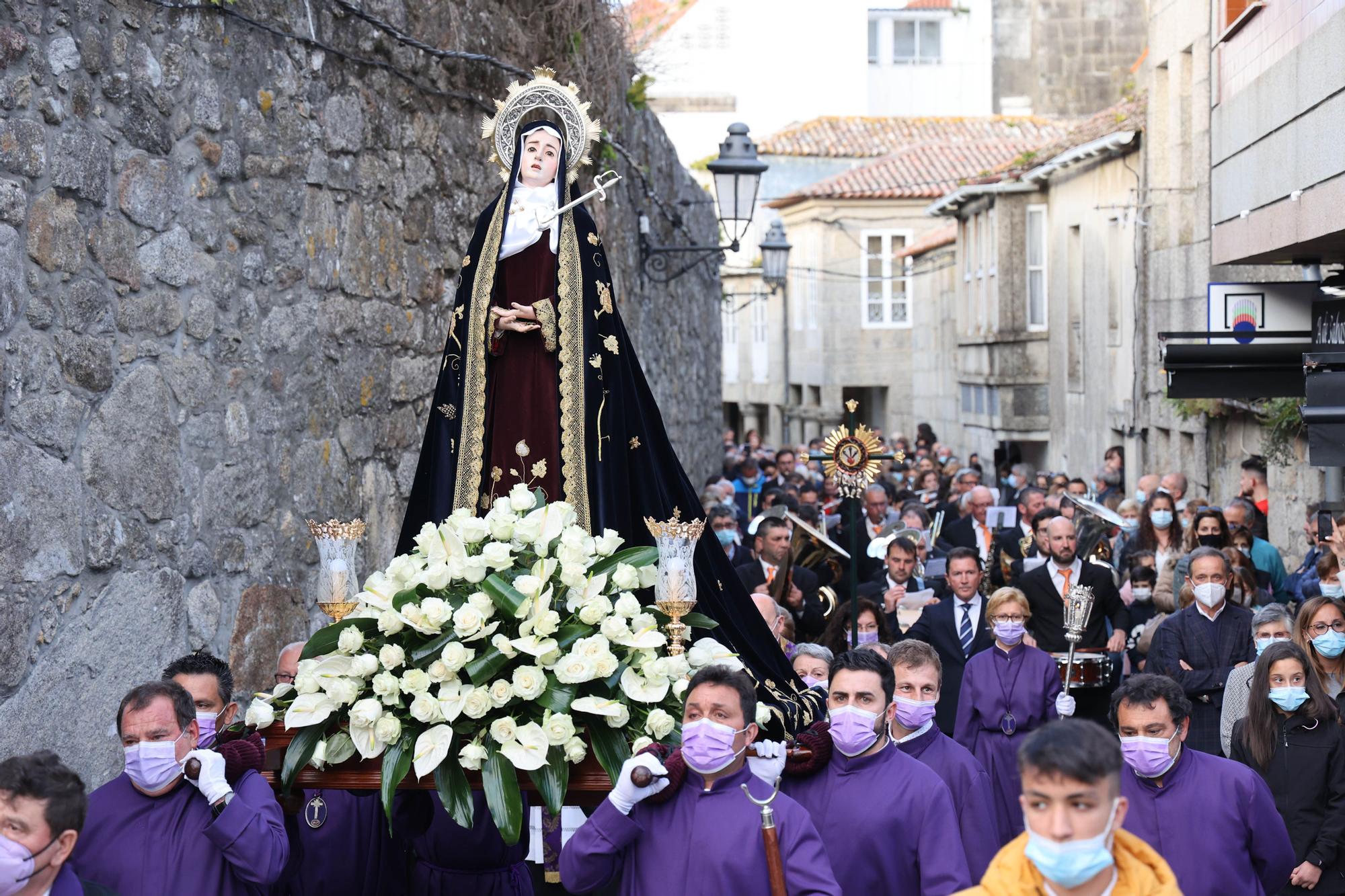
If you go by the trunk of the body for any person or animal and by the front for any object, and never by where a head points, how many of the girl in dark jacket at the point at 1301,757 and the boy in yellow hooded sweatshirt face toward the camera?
2

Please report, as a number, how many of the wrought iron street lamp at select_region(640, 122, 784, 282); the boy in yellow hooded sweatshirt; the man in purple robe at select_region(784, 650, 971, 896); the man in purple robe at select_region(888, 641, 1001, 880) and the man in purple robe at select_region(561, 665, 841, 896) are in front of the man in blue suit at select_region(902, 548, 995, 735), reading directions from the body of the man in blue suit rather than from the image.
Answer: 4

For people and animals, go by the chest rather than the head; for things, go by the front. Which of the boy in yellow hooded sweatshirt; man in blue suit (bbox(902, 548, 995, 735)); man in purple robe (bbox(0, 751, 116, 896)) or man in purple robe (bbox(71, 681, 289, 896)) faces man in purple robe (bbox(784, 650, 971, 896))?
the man in blue suit

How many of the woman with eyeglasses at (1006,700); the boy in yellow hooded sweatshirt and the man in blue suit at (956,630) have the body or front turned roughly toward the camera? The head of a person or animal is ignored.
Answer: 3

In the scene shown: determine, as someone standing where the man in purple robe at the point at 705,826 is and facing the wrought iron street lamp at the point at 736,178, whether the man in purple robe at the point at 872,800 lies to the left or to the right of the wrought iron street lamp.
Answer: right

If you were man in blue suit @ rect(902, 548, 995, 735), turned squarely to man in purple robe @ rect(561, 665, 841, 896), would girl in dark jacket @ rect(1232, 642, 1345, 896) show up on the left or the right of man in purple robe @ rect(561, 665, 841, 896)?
left

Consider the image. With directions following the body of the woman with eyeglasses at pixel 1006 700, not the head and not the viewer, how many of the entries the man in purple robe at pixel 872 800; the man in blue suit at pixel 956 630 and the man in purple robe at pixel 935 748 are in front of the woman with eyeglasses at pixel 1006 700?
2

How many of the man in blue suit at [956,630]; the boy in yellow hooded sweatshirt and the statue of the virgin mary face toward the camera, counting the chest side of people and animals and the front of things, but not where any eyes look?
3

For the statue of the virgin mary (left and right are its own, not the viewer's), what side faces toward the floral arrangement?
front

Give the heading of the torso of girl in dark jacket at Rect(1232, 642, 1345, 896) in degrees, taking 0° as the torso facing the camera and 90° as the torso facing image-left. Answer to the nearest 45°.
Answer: approximately 0°

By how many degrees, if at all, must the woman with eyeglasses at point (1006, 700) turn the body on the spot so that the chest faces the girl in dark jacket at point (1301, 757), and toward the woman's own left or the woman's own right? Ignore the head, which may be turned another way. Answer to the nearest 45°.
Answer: approximately 45° to the woman's own left

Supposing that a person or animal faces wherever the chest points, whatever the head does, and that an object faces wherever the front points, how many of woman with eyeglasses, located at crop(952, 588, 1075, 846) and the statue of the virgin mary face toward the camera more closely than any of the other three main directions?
2

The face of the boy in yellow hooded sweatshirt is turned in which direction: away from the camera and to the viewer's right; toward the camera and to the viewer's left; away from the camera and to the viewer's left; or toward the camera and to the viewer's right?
toward the camera and to the viewer's left

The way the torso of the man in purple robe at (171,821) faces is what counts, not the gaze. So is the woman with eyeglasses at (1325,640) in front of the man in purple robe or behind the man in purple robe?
behind
